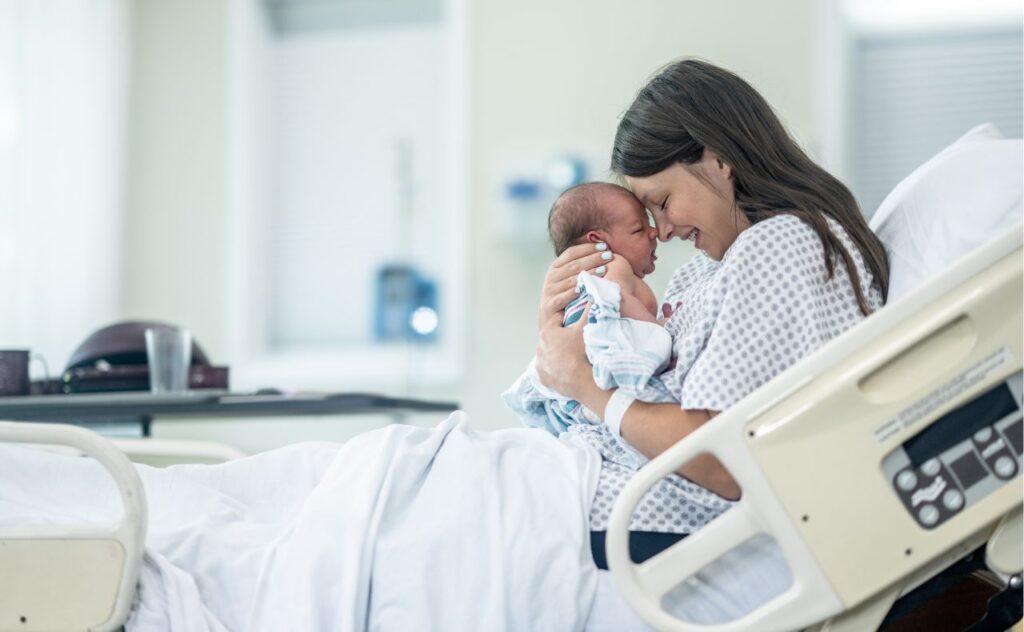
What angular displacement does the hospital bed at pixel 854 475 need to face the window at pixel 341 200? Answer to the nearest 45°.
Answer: approximately 90° to its right

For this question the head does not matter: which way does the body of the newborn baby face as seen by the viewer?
to the viewer's right

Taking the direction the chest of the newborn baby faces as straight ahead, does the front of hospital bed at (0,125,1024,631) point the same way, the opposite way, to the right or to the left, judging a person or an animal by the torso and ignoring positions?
the opposite way

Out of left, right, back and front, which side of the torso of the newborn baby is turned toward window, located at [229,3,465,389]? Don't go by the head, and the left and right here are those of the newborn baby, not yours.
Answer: left

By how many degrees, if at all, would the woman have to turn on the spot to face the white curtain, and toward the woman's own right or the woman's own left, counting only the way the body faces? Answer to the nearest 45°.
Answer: approximately 45° to the woman's own right

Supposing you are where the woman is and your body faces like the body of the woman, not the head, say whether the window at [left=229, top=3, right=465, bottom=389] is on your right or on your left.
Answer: on your right

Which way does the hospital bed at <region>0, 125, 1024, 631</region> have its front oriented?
to the viewer's left

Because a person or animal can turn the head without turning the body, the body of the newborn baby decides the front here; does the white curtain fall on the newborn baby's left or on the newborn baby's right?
on the newborn baby's left

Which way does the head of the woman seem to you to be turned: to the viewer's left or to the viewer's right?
to the viewer's left

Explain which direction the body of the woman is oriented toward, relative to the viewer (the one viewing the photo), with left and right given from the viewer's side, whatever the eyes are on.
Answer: facing to the left of the viewer
